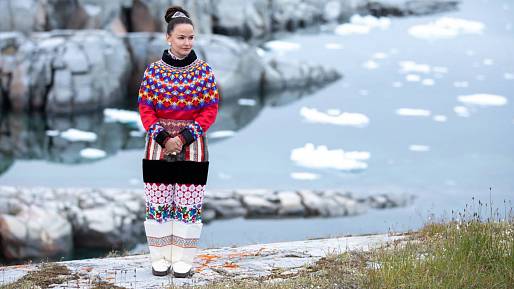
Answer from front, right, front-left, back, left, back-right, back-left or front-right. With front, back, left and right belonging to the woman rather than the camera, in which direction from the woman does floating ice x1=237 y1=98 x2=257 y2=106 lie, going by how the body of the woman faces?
back

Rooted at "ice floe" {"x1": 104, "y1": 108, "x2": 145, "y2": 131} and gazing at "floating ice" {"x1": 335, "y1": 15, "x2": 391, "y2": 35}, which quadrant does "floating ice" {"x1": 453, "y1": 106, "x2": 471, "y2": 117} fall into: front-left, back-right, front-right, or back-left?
front-right

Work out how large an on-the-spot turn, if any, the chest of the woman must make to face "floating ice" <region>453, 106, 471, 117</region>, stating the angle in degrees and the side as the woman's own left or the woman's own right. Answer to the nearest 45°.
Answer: approximately 135° to the woman's own left

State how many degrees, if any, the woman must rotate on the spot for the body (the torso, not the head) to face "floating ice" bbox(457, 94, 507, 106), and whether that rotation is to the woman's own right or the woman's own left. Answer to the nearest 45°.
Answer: approximately 135° to the woman's own left

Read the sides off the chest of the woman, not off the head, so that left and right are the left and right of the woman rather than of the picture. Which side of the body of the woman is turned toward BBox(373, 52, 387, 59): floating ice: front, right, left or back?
back

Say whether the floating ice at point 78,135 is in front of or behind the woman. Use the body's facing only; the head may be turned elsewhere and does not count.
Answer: behind

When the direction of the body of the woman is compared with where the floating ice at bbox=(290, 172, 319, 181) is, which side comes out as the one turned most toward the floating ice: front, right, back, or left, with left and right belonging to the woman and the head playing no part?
back

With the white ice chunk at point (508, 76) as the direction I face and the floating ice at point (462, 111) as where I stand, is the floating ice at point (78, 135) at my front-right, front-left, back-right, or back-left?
back-left

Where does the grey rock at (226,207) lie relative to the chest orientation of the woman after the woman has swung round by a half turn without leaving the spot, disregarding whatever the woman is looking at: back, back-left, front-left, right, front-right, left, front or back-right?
front

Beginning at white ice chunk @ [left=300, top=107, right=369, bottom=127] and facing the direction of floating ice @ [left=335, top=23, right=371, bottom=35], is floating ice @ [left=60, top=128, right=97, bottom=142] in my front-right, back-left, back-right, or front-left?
back-left

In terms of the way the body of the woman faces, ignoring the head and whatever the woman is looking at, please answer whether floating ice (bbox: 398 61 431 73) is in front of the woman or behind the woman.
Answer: behind

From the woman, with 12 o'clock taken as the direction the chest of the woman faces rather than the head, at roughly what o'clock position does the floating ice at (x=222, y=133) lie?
The floating ice is roughly at 6 o'clock from the woman.

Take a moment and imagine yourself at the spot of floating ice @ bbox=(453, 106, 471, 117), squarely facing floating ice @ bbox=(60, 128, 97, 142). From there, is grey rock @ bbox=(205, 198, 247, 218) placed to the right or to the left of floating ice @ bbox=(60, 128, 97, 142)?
left

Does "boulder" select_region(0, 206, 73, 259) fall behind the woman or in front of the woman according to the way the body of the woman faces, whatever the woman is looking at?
behind

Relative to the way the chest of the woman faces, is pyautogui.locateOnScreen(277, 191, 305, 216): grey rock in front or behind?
behind

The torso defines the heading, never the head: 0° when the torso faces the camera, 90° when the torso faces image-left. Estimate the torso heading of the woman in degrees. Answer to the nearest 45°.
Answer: approximately 0°

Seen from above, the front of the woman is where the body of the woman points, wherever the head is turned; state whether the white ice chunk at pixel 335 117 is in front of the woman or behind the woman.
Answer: behind

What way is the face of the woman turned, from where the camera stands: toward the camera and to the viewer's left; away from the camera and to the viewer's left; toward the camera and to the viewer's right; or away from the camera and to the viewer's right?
toward the camera and to the viewer's right
